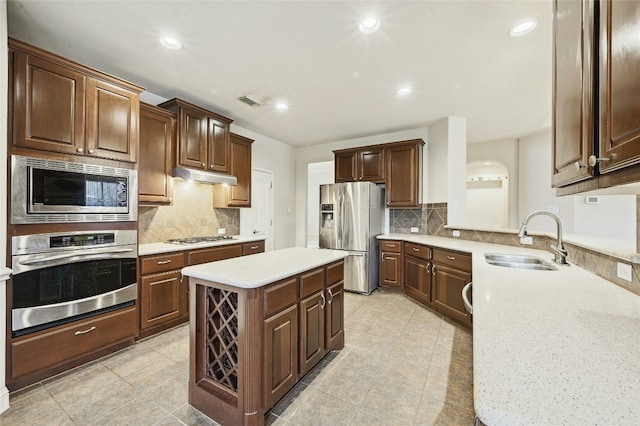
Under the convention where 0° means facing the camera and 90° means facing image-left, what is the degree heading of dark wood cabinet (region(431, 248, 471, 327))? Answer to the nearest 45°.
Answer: approximately 45°

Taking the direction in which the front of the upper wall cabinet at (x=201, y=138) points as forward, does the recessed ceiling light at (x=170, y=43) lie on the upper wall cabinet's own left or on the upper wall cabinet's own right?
on the upper wall cabinet's own right

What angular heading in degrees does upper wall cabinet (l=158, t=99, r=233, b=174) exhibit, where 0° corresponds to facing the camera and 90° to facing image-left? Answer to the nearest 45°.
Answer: approximately 315°

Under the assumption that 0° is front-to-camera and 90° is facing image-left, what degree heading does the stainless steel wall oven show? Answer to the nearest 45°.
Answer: approximately 315°

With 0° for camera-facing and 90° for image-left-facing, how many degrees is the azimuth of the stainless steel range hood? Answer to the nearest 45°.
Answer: approximately 315°

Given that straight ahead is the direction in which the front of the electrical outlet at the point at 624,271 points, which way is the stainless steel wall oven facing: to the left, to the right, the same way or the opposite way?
the opposite way

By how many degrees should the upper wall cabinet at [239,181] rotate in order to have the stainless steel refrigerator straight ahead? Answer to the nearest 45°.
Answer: approximately 45° to its left

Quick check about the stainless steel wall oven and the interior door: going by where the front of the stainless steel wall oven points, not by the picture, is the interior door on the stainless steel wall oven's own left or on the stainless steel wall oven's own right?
on the stainless steel wall oven's own left
